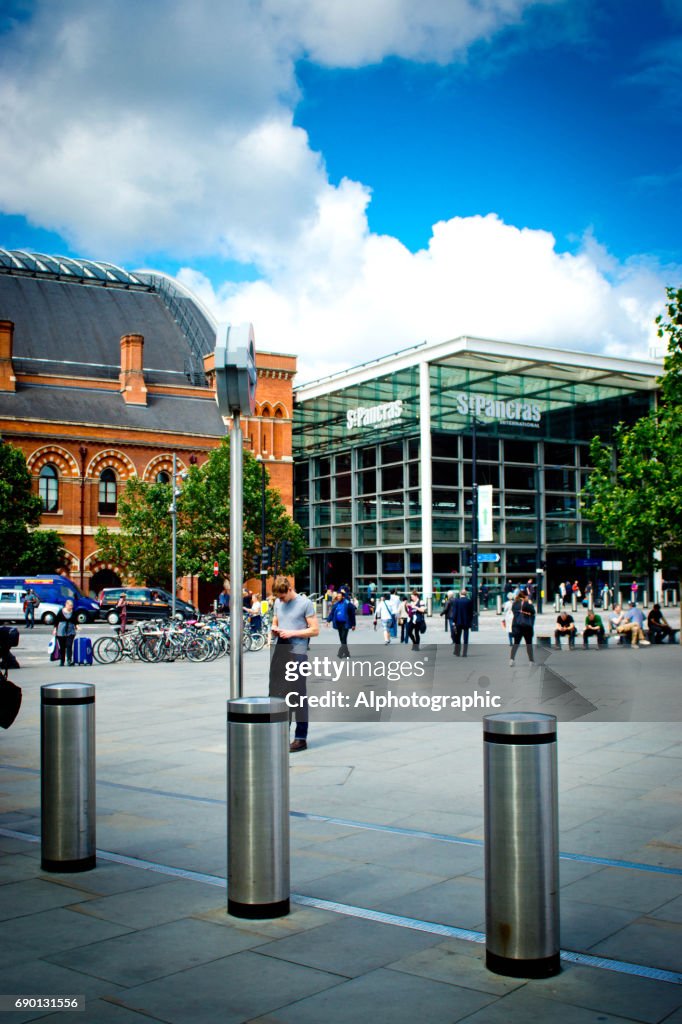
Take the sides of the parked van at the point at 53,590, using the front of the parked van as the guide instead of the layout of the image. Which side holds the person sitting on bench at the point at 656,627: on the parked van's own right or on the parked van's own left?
on the parked van's own right

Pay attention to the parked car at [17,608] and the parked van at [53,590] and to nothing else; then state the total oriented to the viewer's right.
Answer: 2

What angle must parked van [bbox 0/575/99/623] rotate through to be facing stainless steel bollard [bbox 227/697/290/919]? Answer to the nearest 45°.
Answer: approximately 90° to its right

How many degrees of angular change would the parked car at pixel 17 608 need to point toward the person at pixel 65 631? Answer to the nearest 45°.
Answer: approximately 90° to its right

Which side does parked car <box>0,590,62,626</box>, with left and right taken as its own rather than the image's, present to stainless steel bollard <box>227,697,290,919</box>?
right

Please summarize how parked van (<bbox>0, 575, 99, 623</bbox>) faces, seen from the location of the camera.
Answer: facing to the right of the viewer

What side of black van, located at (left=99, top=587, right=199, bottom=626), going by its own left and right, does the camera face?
right

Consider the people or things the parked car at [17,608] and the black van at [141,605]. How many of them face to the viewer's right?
2

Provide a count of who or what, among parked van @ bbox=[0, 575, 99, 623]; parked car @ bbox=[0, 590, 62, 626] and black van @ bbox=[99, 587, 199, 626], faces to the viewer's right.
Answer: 3

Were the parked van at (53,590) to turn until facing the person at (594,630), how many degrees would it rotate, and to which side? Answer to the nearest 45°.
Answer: approximately 45° to its right

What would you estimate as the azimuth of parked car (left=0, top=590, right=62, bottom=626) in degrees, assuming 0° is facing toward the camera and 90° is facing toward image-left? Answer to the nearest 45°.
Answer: approximately 270°
